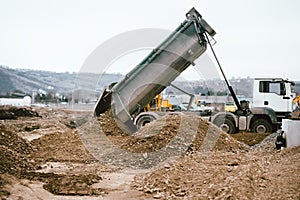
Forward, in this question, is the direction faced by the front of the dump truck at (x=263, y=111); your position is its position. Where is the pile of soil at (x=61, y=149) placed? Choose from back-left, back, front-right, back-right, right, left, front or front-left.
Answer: back-right

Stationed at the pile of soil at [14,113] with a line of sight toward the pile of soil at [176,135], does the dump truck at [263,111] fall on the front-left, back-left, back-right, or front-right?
front-left

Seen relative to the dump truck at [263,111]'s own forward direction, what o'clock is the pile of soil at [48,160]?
The pile of soil is roughly at 4 o'clock from the dump truck.

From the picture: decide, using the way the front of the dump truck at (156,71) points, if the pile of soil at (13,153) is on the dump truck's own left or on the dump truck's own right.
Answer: on the dump truck's own right

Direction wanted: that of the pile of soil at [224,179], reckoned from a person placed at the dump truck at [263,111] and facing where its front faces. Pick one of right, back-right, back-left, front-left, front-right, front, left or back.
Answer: right

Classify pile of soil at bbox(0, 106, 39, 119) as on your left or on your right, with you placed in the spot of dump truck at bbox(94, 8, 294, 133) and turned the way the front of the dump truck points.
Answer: on your left

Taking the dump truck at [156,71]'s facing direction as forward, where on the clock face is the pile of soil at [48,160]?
The pile of soil is roughly at 4 o'clock from the dump truck.

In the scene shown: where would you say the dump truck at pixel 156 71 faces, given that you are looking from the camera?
facing to the right of the viewer

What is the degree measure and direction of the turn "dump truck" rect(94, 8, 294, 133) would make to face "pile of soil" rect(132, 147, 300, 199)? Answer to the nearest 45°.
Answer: approximately 90° to its right

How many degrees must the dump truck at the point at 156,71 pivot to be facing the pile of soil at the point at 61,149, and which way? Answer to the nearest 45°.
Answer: approximately 135° to its right

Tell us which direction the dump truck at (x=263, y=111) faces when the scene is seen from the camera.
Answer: facing to the right of the viewer
